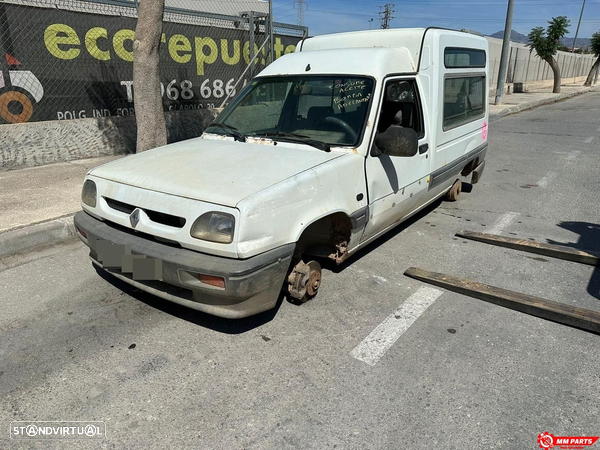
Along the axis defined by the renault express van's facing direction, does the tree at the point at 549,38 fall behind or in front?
behind

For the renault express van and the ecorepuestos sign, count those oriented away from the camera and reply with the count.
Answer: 0

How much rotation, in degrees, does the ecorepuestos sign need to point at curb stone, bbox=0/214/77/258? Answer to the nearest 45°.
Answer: approximately 45° to its right

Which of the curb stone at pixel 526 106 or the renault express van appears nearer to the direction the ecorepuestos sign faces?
the renault express van

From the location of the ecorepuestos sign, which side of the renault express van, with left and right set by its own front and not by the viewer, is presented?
right

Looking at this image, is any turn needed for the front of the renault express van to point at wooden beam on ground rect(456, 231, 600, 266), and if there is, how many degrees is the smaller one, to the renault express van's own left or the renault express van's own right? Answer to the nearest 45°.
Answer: approximately 135° to the renault express van's own left

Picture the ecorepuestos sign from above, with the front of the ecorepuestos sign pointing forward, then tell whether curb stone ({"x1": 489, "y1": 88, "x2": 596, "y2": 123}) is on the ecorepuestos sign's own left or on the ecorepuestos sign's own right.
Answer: on the ecorepuestos sign's own left

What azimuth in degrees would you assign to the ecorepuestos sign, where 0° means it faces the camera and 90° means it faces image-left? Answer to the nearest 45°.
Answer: approximately 315°

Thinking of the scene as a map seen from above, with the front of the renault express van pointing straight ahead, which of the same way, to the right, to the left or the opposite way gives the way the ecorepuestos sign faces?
to the left

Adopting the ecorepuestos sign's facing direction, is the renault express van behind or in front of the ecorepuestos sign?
in front

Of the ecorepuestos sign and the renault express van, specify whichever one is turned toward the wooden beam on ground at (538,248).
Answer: the ecorepuestos sign

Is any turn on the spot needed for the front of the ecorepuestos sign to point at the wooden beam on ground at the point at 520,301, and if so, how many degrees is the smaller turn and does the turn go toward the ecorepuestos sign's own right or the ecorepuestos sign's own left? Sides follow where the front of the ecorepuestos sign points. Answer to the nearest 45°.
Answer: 0° — it already faces it

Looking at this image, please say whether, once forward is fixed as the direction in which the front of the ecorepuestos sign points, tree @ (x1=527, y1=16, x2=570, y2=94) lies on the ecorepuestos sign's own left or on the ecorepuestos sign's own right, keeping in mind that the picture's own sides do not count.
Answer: on the ecorepuestos sign's own left

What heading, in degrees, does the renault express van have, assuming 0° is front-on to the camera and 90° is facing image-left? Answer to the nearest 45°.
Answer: approximately 45°

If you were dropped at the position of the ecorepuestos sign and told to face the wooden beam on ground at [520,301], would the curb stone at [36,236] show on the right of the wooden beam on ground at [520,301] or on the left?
right
